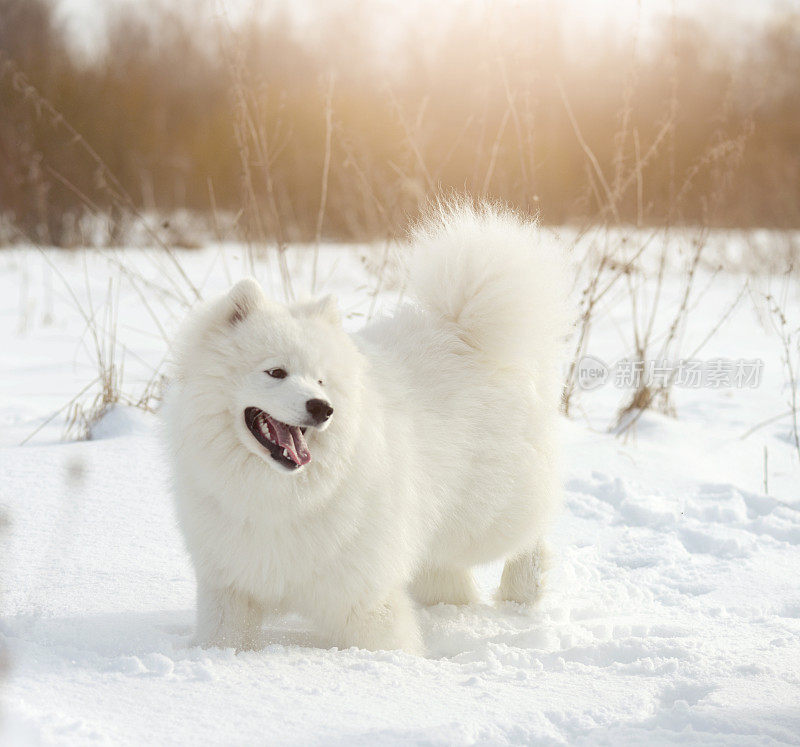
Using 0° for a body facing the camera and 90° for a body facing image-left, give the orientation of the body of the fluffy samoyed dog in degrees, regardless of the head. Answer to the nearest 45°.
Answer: approximately 45°
